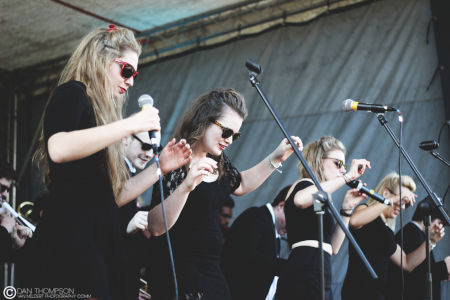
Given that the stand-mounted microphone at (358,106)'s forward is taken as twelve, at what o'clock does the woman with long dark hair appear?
The woman with long dark hair is roughly at 11 o'clock from the stand-mounted microphone.

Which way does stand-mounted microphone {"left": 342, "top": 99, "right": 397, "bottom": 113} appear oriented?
to the viewer's left

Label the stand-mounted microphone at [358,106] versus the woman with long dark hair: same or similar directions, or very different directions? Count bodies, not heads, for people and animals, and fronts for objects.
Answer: very different directions

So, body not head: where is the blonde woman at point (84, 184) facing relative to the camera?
to the viewer's right

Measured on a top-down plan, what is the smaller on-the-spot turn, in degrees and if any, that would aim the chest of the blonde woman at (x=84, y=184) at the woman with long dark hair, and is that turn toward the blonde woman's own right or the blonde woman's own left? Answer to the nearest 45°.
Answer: approximately 45° to the blonde woman's own left

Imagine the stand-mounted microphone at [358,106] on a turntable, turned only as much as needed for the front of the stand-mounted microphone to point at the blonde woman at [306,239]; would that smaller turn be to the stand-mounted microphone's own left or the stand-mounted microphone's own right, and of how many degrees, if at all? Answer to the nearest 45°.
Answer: approximately 45° to the stand-mounted microphone's own right
